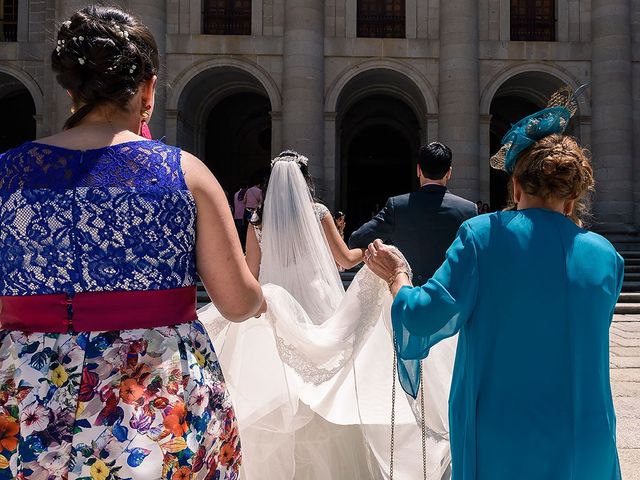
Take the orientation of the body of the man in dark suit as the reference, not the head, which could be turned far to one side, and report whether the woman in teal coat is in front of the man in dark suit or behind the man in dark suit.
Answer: behind

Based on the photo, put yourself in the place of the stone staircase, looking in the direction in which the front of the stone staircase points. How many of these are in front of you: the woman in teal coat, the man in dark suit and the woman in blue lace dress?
3

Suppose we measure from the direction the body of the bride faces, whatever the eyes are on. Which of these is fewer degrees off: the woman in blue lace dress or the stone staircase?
the stone staircase

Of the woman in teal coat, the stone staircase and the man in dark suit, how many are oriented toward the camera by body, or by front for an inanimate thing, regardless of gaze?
1

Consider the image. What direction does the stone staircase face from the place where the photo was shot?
facing the viewer

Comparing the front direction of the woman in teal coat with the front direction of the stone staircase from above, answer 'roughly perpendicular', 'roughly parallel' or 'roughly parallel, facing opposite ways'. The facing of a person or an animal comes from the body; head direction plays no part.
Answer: roughly parallel, facing opposite ways

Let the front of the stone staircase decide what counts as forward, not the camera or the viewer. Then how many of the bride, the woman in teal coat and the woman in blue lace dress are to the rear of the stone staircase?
0

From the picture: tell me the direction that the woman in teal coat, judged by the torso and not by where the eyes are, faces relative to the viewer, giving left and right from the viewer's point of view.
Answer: facing away from the viewer

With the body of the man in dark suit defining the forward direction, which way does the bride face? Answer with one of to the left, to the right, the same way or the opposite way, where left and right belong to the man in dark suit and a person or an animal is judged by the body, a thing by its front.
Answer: the same way

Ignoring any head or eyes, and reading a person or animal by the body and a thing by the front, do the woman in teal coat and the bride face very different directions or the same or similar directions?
same or similar directions

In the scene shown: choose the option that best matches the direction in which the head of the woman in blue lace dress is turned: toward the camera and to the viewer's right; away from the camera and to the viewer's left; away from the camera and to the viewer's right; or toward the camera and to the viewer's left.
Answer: away from the camera and to the viewer's right

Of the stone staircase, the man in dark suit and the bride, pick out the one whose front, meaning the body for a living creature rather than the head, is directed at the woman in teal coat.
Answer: the stone staircase

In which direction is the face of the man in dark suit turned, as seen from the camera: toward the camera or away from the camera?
away from the camera

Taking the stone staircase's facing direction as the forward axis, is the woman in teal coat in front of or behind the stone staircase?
in front

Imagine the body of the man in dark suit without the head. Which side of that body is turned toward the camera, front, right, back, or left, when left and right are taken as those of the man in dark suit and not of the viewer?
back

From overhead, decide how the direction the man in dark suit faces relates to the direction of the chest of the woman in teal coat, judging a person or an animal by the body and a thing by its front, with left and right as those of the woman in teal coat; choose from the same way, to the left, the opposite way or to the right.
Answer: the same way
